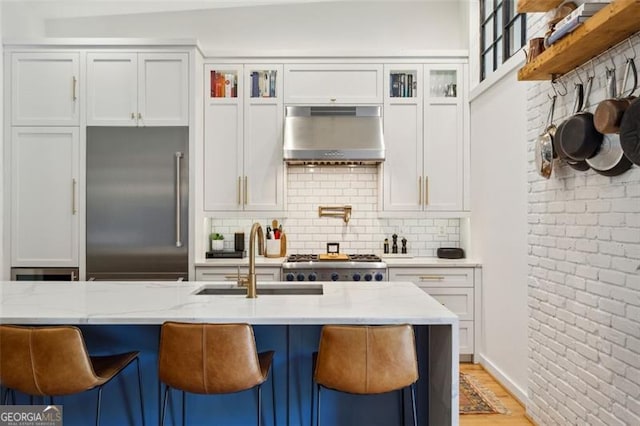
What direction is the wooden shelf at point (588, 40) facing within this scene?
to the viewer's left

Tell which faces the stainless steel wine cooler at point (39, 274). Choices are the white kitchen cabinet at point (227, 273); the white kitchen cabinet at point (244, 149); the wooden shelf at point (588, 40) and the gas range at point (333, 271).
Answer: the wooden shelf

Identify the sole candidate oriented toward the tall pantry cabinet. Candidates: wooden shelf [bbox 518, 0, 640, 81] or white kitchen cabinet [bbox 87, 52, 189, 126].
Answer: the wooden shelf

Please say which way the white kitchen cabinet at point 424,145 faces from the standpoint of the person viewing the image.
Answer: facing the viewer

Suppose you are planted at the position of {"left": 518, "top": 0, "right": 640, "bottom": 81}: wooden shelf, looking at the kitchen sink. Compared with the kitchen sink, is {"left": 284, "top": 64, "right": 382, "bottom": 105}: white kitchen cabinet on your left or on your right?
right

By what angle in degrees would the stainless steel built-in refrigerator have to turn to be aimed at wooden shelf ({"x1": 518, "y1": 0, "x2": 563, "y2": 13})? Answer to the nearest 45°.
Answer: approximately 45° to its left

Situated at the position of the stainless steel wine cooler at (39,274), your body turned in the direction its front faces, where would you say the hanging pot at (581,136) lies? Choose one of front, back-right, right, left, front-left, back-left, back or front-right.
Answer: front-left

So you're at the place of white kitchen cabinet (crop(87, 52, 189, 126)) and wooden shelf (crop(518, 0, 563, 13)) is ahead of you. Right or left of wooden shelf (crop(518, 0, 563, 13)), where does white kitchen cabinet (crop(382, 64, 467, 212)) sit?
left

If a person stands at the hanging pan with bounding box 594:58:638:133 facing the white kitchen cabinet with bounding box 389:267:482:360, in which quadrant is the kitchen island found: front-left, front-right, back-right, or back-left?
front-left

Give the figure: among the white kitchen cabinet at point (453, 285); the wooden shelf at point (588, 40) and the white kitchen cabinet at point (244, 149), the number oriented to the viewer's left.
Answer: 1

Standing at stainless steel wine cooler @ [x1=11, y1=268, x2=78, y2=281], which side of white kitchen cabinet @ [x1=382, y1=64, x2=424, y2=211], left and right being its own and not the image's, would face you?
right

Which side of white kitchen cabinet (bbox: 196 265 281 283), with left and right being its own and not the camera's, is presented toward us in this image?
front

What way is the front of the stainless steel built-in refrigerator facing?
toward the camera

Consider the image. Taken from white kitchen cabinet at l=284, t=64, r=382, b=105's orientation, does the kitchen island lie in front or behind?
in front

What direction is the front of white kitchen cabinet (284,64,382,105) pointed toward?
toward the camera

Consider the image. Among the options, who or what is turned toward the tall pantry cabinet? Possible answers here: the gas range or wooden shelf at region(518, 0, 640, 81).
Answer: the wooden shelf

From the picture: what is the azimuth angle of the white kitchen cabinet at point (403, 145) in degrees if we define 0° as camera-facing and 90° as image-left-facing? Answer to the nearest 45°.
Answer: approximately 0°
